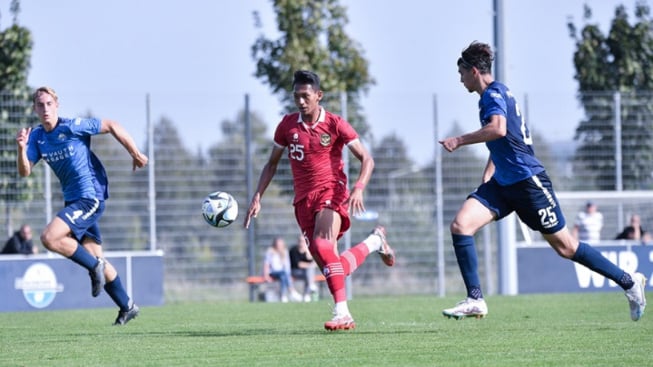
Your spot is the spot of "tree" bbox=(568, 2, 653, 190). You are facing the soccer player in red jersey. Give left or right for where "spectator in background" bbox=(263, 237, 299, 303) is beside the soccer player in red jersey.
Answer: right

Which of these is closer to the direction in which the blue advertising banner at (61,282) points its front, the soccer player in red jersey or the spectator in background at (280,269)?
the soccer player in red jersey

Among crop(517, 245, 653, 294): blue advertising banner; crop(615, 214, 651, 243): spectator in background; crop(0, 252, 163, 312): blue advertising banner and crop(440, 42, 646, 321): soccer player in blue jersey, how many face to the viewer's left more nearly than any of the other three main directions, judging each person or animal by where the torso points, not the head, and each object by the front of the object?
1

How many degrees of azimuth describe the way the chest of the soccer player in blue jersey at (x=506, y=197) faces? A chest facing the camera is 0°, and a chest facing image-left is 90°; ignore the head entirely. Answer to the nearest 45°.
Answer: approximately 90°

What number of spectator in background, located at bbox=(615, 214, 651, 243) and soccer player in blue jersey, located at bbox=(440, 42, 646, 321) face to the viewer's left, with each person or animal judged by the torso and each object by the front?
1

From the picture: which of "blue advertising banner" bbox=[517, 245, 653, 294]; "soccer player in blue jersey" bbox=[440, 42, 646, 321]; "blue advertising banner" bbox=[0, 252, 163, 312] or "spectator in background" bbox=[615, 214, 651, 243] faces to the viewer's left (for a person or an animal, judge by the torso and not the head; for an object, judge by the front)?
the soccer player in blue jersey

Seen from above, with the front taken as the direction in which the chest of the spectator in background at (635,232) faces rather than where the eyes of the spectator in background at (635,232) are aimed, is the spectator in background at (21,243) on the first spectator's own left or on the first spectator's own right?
on the first spectator's own right
